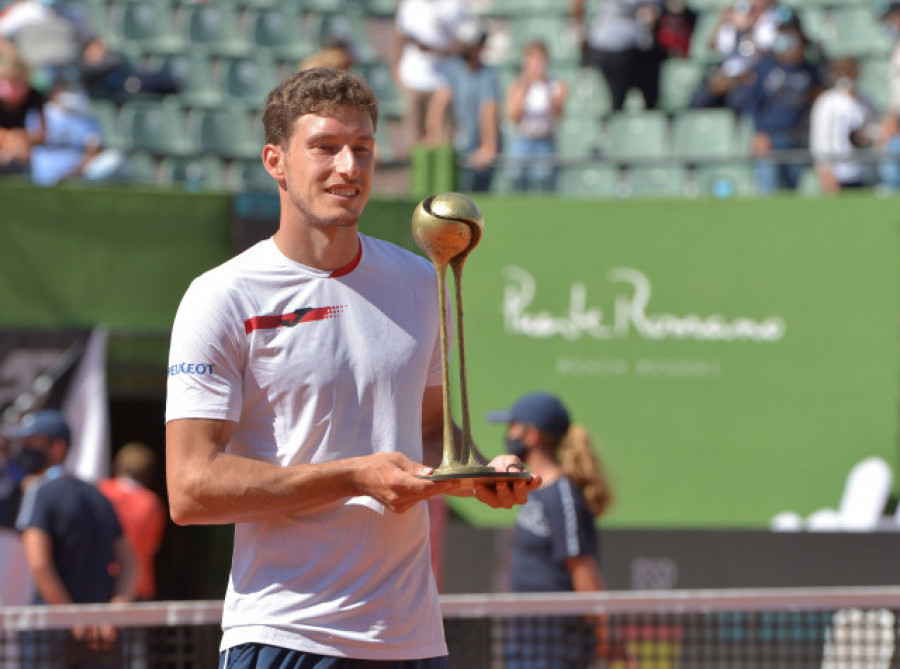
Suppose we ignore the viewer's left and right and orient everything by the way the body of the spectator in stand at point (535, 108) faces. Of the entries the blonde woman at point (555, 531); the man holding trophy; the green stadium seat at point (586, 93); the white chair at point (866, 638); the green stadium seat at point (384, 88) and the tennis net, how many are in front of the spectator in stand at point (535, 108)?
4

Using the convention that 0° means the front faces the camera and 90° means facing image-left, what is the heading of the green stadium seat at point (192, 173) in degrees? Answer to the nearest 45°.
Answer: approximately 0°

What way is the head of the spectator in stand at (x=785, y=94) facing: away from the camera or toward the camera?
toward the camera

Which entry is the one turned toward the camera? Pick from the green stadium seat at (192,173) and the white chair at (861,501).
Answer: the green stadium seat

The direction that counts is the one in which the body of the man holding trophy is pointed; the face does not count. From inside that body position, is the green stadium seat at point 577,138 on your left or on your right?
on your left

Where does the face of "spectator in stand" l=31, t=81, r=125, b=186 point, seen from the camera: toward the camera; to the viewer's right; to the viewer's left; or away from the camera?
toward the camera

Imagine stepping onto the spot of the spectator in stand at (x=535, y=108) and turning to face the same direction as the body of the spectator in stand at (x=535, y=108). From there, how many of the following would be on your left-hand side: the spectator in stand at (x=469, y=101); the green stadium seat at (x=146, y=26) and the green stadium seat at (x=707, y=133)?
1

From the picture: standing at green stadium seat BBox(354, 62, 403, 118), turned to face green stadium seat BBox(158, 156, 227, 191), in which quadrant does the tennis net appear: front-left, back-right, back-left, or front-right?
front-left

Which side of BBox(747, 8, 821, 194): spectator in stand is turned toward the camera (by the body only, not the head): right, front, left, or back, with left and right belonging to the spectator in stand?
front

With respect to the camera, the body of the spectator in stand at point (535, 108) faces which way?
toward the camera

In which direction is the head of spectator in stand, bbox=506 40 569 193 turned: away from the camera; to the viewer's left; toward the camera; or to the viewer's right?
toward the camera

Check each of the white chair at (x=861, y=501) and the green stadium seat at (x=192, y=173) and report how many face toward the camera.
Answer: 1

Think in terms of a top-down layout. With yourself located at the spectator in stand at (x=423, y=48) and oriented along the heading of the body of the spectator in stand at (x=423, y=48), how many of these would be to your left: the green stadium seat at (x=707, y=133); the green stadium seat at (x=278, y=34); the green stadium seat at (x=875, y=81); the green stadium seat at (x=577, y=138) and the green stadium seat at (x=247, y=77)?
3

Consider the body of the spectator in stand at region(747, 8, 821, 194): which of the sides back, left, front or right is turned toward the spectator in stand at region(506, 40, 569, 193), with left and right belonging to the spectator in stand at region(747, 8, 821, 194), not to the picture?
right

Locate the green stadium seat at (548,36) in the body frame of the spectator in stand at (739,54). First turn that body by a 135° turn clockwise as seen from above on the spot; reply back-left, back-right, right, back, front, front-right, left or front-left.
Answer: front-left

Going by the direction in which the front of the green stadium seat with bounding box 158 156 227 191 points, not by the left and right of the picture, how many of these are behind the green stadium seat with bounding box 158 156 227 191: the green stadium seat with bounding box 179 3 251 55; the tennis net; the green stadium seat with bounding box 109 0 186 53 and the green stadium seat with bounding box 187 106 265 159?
3

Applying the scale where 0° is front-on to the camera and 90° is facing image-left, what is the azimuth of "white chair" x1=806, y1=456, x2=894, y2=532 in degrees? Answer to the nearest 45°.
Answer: approximately 90°

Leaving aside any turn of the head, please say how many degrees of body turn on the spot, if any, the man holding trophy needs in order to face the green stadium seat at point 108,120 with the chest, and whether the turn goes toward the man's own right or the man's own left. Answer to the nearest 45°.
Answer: approximately 135° to the man's own left

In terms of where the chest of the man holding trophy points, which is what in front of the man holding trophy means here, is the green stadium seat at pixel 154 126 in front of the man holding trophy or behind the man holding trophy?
behind
